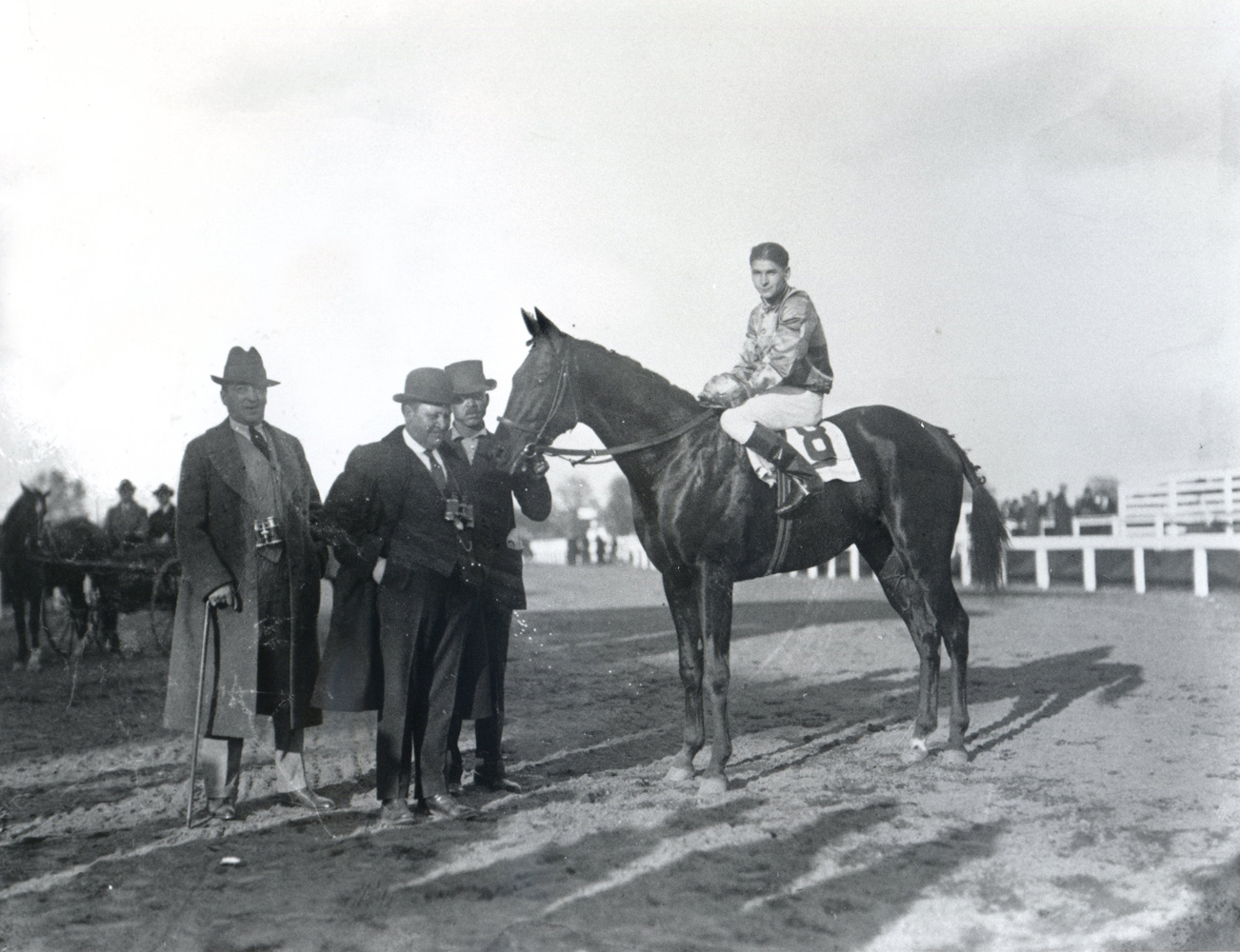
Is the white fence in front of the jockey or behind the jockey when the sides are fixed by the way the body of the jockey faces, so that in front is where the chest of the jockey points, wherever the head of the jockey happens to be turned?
behind

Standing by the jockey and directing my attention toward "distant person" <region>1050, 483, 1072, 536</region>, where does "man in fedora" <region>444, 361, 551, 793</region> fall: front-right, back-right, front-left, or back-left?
back-left

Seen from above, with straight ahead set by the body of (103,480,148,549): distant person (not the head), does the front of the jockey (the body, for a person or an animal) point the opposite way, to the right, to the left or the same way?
to the right

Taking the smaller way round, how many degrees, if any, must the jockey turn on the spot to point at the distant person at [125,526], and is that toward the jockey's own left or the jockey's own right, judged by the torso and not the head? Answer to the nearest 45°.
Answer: approximately 90° to the jockey's own right

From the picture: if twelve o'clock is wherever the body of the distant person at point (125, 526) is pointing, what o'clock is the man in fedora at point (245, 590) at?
The man in fedora is roughly at 12 o'clock from the distant person.

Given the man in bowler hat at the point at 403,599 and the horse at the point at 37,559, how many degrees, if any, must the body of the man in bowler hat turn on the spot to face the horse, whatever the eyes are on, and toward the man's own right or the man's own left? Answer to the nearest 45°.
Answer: approximately 180°

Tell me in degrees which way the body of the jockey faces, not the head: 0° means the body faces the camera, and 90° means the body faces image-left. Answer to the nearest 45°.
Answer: approximately 45°

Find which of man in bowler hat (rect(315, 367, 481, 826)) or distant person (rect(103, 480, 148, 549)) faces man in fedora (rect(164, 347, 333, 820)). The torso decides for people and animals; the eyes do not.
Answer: the distant person

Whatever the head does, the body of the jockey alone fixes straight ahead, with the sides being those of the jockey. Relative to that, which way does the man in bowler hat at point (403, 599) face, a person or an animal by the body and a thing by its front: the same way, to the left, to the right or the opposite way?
to the left

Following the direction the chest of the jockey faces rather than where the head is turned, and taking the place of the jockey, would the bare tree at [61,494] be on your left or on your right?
on your right
